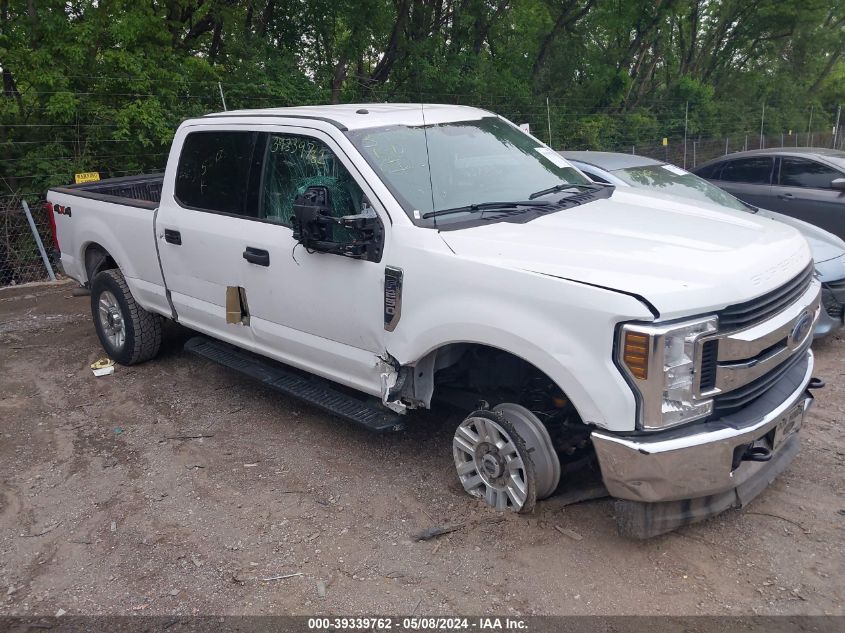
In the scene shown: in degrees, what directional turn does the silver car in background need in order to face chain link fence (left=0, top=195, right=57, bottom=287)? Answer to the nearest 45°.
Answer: approximately 135° to its right

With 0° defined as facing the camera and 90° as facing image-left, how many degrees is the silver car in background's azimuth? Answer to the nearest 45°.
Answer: approximately 315°

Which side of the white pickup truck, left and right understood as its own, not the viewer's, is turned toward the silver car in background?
left

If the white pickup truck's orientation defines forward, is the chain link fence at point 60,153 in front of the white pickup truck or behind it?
behind

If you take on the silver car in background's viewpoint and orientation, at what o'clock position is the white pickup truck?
The white pickup truck is roughly at 2 o'clock from the silver car in background.

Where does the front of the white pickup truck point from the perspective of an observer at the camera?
facing the viewer and to the right of the viewer

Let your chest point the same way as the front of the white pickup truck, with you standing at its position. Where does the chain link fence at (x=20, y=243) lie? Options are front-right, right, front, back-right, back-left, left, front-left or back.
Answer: back

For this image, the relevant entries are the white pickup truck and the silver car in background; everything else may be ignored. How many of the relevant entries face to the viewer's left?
0

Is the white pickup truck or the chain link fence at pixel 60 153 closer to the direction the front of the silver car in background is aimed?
the white pickup truck

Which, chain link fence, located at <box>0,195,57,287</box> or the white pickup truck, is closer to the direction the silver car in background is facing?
the white pickup truck
